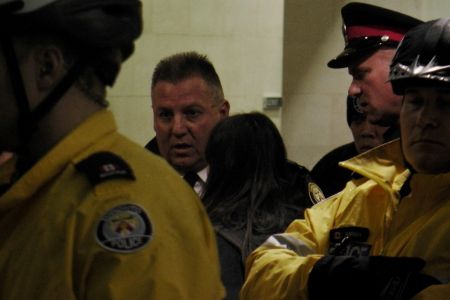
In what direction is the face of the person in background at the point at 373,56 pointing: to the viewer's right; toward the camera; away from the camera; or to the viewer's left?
to the viewer's left

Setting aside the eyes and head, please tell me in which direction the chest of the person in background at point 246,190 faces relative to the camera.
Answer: away from the camera

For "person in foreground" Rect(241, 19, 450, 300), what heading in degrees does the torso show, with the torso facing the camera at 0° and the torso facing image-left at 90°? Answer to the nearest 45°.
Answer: approximately 0°

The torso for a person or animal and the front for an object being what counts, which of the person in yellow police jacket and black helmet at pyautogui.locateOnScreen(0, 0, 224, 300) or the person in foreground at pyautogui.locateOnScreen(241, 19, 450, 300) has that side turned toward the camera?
the person in foreground at pyautogui.locateOnScreen(241, 19, 450, 300)

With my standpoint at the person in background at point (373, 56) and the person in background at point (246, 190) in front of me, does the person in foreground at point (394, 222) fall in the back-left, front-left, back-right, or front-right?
front-left

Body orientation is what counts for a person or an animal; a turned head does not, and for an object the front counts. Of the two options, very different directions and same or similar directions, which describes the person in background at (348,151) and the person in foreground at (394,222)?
same or similar directions

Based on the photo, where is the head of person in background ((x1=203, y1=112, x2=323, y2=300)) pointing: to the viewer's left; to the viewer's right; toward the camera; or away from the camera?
away from the camera

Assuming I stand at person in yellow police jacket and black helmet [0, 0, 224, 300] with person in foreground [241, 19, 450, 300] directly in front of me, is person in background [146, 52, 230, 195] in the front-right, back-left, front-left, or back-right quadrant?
front-left

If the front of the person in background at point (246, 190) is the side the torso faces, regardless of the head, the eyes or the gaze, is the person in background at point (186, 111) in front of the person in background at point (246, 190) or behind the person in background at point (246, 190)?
in front

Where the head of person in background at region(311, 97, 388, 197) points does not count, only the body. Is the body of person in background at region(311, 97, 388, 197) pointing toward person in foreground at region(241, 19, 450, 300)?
yes
